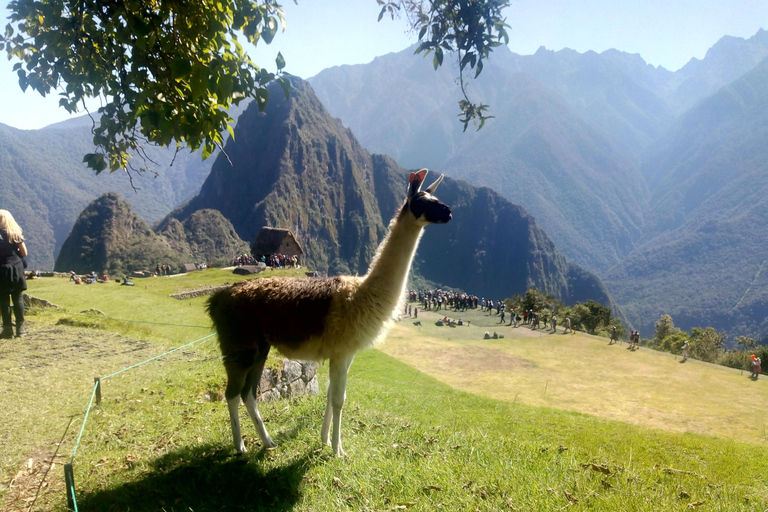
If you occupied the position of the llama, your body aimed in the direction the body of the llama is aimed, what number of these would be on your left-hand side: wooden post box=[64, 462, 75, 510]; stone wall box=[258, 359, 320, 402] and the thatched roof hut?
2

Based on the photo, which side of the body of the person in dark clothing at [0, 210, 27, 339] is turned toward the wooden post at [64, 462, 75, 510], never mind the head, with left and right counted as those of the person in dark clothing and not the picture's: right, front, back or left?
back

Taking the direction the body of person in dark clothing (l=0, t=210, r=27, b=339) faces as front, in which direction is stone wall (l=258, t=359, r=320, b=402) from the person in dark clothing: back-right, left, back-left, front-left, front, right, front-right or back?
back-right

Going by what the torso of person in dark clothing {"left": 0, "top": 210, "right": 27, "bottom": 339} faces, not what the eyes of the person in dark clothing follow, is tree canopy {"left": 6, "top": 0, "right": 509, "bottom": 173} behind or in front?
behind

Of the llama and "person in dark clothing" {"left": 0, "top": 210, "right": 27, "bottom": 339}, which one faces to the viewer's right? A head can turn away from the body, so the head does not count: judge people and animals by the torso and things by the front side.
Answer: the llama

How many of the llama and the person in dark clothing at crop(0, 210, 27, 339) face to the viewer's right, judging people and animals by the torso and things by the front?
1

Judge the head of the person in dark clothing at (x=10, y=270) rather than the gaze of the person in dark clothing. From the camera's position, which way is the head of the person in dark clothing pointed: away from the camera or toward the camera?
away from the camera

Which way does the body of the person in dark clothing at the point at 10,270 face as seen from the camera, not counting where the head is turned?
away from the camera

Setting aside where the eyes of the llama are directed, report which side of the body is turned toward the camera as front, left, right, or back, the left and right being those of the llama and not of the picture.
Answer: right

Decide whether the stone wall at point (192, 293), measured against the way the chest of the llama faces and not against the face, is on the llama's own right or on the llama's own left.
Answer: on the llama's own left
